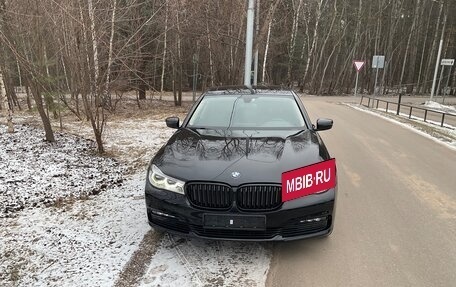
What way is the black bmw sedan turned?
toward the camera

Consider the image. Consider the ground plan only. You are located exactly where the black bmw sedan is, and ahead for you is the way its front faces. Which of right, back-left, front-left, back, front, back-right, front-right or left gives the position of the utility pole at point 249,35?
back
